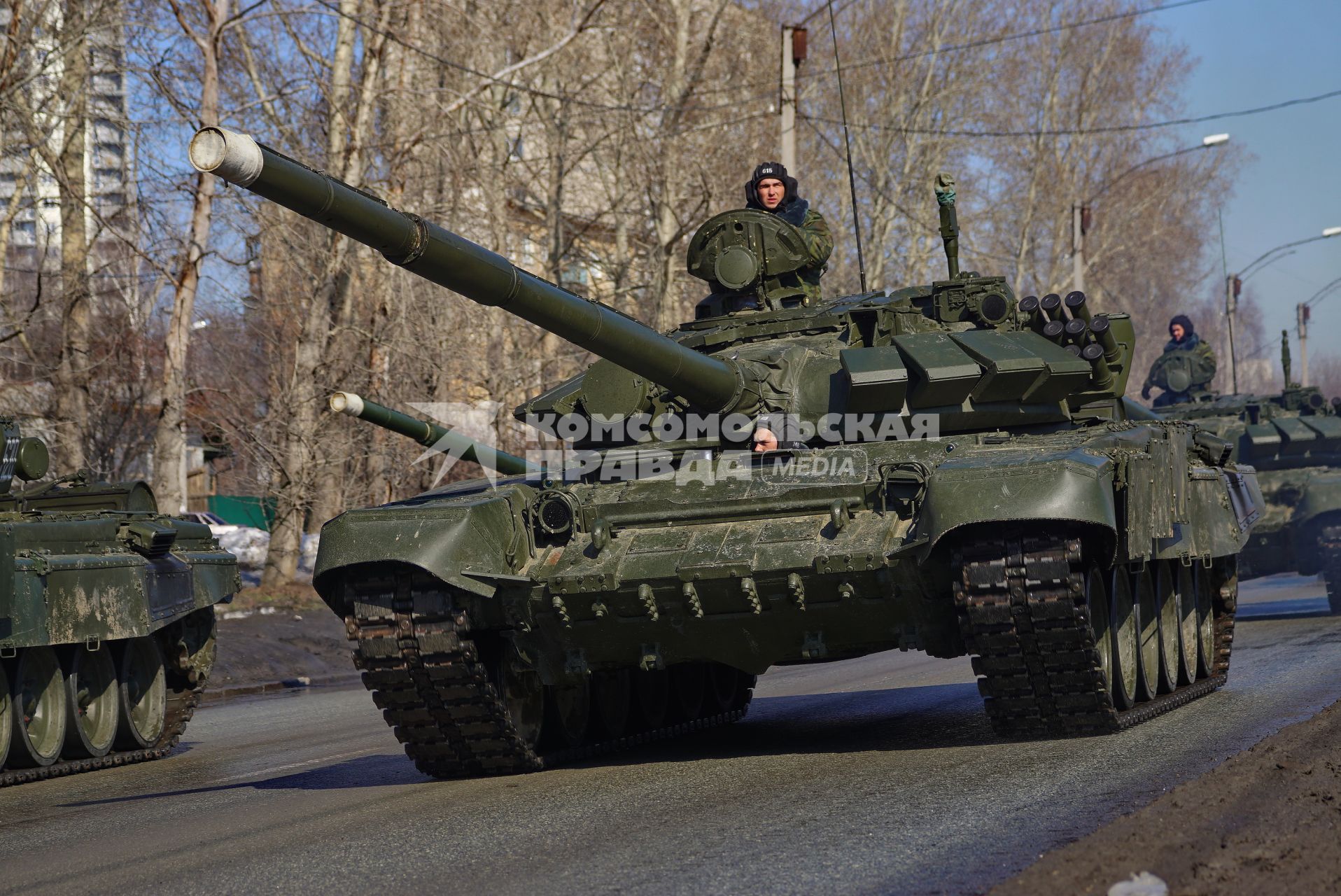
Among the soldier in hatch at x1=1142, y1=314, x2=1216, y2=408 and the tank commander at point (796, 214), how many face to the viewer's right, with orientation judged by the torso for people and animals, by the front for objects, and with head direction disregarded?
0

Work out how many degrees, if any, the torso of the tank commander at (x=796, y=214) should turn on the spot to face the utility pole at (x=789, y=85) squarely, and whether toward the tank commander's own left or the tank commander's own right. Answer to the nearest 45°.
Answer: approximately 135° to the tank commander's own right

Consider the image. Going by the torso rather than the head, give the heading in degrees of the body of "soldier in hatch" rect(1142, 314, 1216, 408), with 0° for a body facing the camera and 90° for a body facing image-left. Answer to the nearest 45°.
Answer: approximately 45°

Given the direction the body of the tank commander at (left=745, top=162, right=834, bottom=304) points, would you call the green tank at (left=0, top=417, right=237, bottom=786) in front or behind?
in front

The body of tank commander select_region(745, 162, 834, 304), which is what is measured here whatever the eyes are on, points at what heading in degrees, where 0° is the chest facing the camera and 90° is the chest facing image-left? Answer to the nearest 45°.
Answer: approximately 45°
